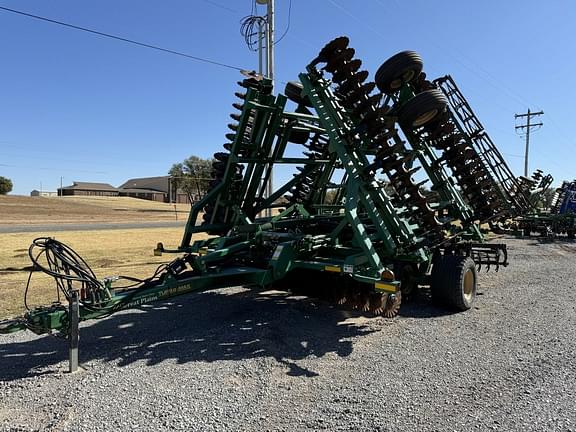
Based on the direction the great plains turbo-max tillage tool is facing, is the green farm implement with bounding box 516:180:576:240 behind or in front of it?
behind
